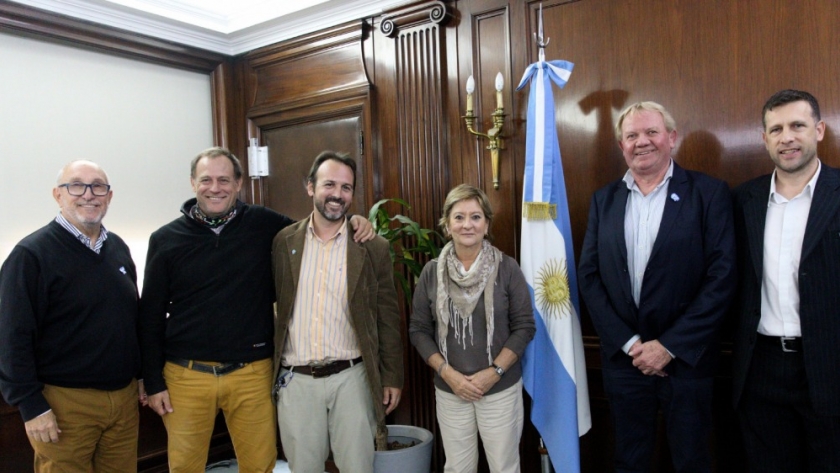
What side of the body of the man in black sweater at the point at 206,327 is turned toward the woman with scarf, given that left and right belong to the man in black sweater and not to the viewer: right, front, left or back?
left

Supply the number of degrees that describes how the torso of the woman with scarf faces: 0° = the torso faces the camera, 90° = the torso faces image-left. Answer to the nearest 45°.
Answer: approximately 0°

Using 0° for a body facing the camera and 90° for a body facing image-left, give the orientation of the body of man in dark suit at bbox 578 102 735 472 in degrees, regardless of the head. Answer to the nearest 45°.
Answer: approximately 0°

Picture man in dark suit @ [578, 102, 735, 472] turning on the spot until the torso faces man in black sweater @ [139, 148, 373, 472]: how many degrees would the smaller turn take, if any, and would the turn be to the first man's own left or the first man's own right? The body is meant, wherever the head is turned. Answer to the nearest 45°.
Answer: approximately 90° to the first man's own right

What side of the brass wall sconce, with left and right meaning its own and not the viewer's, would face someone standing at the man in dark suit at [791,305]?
left
